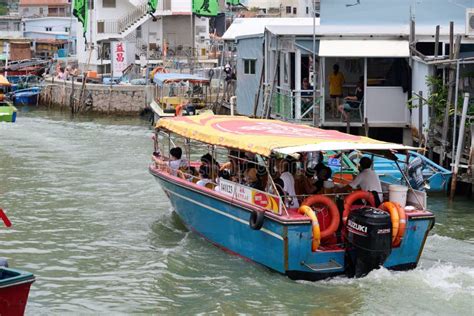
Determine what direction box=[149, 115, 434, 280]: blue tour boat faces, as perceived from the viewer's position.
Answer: facing away from the viewer and to the left of the viewer

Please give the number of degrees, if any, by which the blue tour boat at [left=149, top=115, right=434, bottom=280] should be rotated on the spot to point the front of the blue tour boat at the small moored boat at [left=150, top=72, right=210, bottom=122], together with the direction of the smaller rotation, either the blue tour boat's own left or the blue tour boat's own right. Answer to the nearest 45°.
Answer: approximately 45° to the blue tour boat's own right
